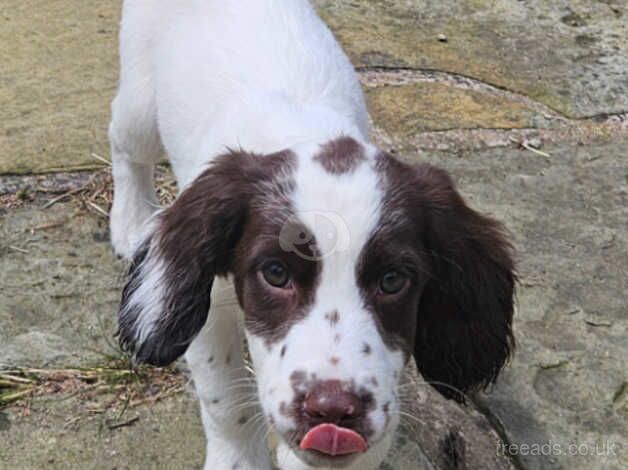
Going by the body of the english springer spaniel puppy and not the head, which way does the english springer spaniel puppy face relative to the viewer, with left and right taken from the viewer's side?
facing the viewer
